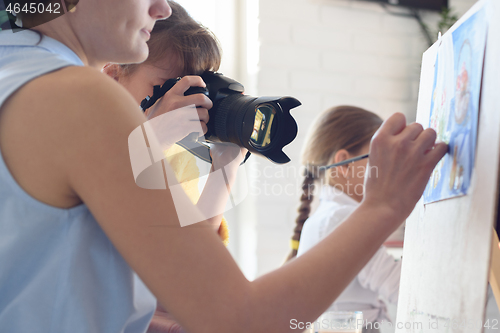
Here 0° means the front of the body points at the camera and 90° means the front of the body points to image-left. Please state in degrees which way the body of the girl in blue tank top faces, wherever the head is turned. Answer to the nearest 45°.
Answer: approximately 270°

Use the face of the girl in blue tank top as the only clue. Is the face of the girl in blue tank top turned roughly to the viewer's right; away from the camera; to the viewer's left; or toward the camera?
to the viewer's right
